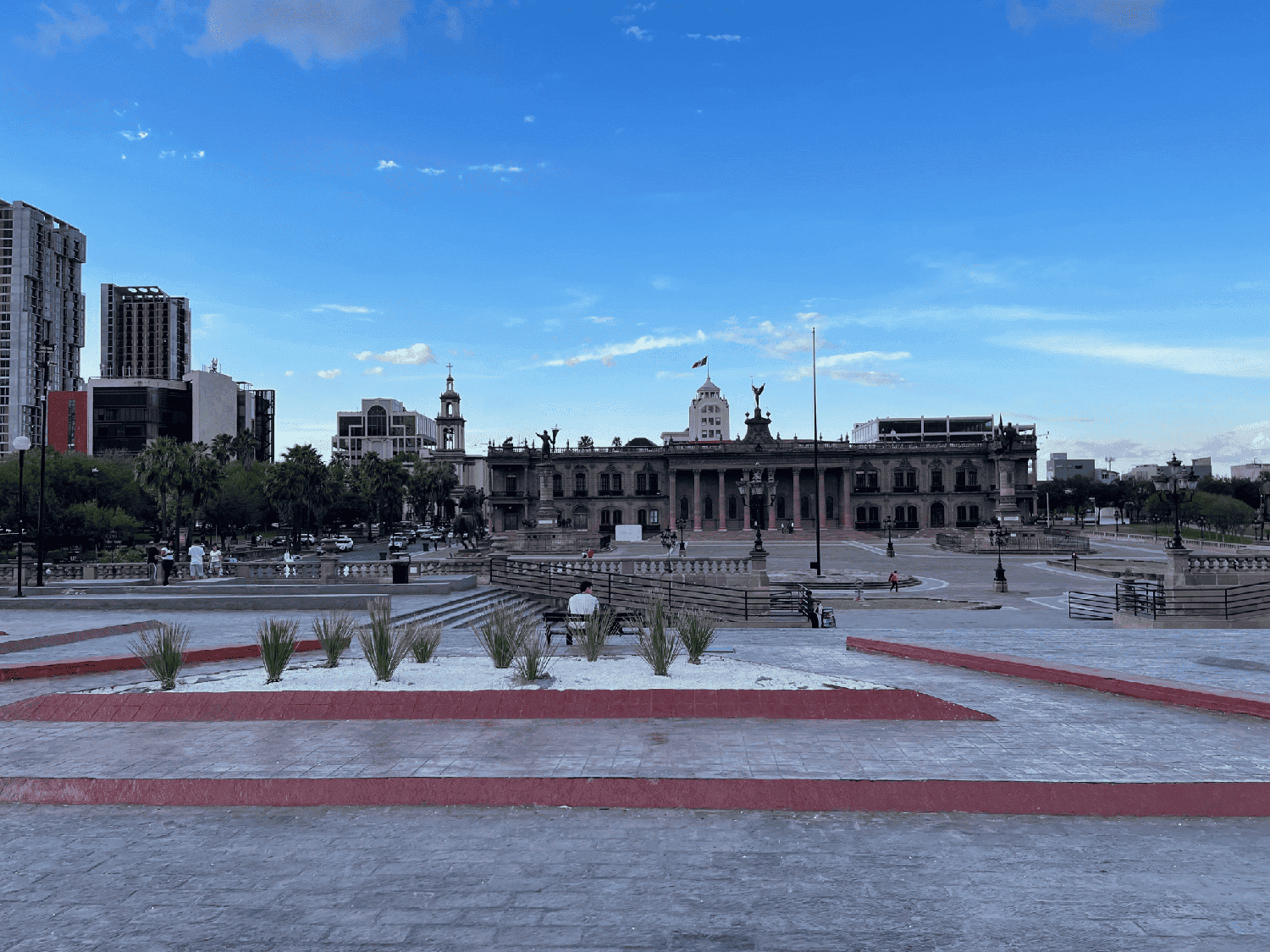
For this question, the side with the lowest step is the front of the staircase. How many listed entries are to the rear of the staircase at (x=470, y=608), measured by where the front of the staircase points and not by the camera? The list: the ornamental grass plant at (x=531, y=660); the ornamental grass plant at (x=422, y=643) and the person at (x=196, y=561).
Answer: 1

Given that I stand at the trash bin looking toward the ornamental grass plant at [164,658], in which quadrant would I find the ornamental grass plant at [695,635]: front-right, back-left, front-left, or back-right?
front-left

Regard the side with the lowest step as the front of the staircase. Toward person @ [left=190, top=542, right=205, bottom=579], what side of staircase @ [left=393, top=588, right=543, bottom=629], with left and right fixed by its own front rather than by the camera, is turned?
back

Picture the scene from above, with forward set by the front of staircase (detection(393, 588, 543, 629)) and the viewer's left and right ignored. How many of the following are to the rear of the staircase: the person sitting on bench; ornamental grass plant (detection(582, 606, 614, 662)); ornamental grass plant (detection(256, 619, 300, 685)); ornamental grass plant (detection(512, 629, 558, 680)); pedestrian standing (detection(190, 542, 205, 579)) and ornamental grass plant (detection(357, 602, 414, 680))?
1

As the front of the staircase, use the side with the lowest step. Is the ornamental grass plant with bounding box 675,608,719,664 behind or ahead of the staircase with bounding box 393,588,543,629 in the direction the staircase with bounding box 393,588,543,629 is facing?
ahead

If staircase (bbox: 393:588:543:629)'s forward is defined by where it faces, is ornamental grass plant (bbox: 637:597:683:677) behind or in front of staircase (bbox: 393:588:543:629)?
in front

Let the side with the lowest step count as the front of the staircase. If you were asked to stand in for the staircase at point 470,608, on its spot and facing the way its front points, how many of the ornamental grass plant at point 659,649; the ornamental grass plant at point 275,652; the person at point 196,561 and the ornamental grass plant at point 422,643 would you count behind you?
1

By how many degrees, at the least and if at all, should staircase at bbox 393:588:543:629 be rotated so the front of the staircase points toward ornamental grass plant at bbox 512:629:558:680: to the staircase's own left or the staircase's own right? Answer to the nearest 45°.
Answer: approximately 45° to the staircase's own right

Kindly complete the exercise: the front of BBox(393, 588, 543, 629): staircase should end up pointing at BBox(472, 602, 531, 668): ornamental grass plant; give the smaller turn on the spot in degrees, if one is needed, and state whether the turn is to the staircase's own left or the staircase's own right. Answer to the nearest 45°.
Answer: approximately 45° to the staircase's own right

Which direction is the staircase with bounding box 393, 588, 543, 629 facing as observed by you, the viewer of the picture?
facing the viewer and to the right of the viewer

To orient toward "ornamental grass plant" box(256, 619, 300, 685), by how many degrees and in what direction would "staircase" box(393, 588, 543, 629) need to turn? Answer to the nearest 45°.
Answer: approximately 45° to its right

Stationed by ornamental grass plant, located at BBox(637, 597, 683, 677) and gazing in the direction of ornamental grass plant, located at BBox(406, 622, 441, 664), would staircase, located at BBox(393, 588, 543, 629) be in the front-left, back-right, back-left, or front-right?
front-right

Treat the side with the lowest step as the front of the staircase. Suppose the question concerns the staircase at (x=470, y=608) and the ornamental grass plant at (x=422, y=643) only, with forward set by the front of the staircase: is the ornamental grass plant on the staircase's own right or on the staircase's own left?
on the staircase's own right
